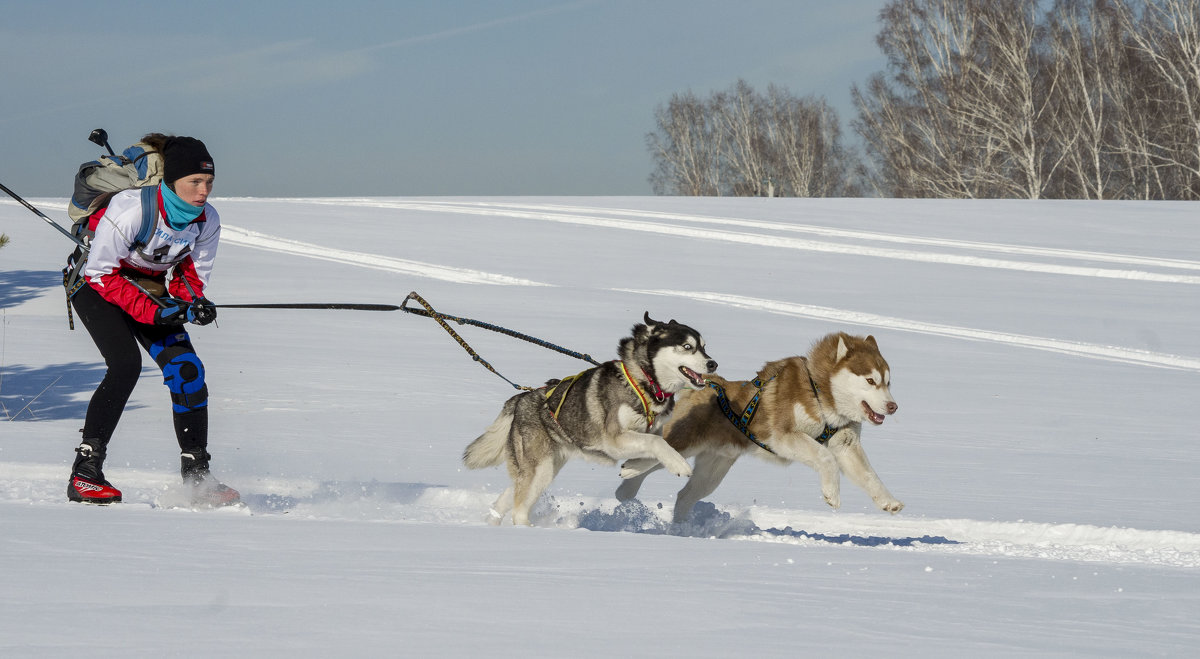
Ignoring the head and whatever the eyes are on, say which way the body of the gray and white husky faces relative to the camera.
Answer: to the viewer's right
